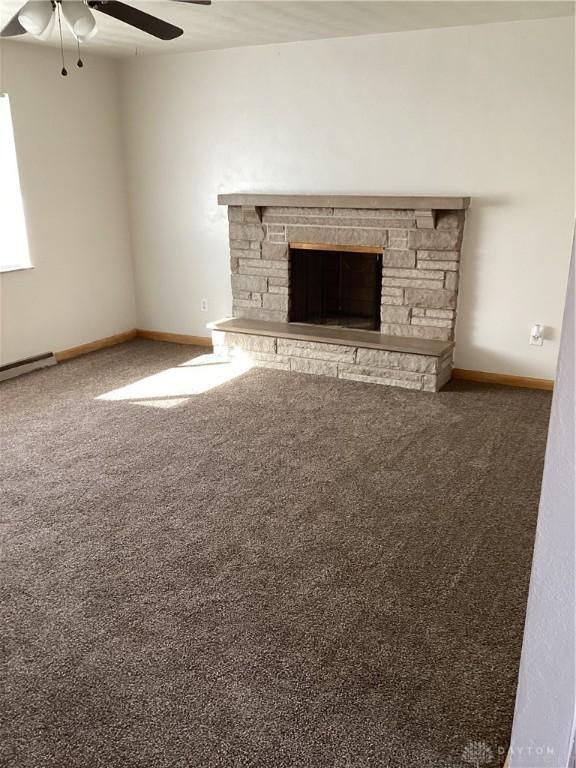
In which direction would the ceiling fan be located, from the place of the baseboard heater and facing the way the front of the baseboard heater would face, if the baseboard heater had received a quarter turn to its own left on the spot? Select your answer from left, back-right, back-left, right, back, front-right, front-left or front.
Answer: back-right

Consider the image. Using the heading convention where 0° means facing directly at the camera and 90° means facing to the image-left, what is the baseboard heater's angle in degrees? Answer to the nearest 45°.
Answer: approximately 315°

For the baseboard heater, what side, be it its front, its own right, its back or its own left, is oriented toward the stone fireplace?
front

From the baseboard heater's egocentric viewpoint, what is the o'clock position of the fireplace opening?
The fireplace opening is roughly at 11 o'clock from the baseboard heater.
